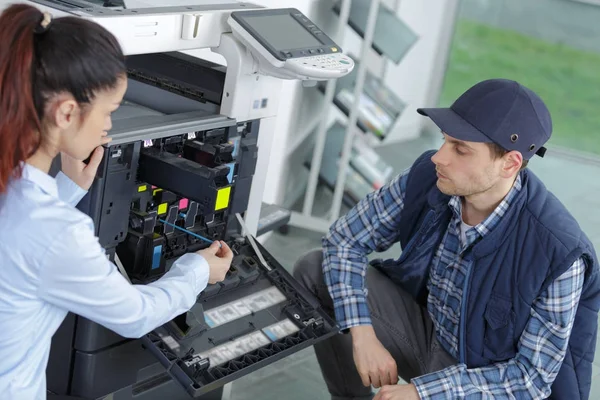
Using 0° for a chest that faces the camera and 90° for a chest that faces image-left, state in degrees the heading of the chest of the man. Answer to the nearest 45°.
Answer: approximately 45°

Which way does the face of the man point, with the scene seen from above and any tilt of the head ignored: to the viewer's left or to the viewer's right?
to the viewer's left

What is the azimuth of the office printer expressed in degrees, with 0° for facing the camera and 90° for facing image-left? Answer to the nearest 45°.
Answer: approximately 315°

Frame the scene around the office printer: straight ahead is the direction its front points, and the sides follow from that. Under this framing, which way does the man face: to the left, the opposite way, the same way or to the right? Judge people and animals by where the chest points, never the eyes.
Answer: to the right

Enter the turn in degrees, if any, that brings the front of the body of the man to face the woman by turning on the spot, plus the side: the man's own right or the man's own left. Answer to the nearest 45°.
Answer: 0° — they already face them

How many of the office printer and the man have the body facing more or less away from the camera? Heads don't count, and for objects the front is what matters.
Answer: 0

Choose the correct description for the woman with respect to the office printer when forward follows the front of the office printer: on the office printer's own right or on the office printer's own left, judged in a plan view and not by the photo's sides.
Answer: on the office printer's own right
